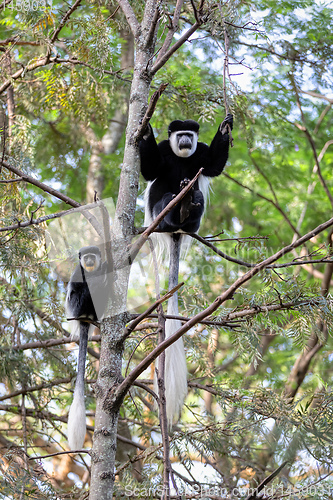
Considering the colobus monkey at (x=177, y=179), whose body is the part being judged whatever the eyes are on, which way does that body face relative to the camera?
toward the camera

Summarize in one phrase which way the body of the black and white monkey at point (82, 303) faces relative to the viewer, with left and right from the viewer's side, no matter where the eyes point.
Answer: facing the viewer

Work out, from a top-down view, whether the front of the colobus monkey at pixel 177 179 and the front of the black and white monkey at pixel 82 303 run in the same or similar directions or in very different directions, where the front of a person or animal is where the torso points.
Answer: same or similar directions

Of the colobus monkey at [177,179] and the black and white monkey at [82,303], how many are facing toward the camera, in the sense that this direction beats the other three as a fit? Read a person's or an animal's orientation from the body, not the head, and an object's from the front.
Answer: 2
